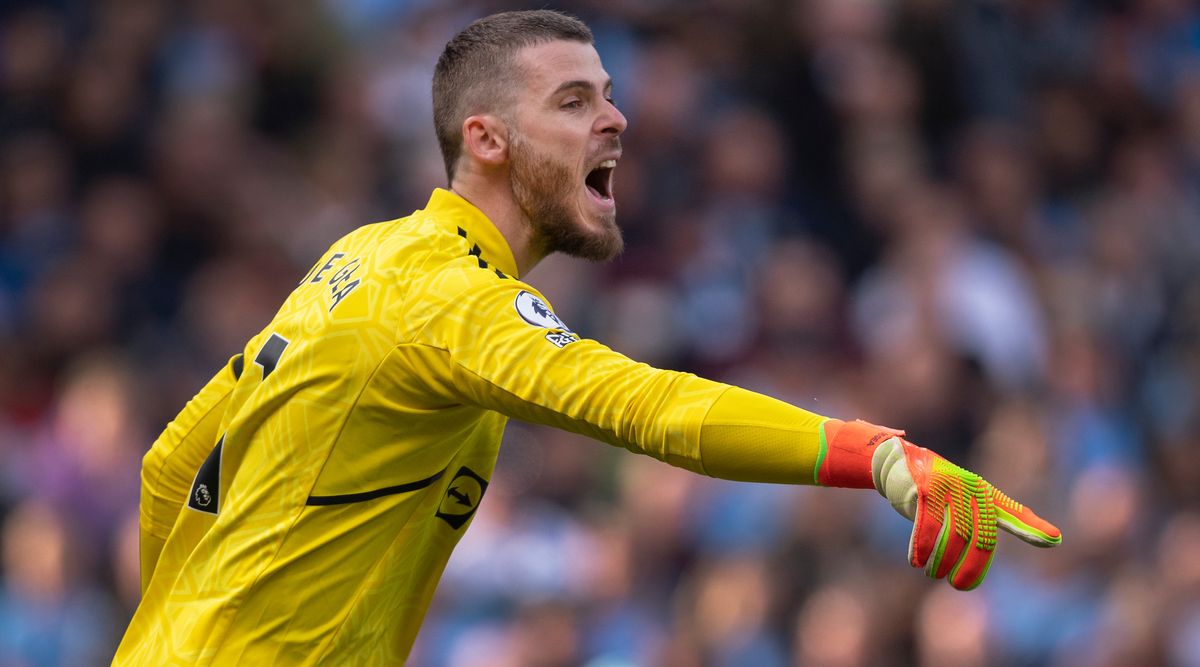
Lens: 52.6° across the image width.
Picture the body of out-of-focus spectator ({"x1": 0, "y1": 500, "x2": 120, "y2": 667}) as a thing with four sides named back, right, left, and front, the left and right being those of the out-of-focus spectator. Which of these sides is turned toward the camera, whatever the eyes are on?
front

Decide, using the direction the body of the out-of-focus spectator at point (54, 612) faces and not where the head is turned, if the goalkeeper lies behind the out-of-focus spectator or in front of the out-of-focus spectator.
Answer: in front

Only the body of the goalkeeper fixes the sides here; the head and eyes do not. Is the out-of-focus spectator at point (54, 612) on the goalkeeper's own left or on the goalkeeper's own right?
on the goalkeeper's own left

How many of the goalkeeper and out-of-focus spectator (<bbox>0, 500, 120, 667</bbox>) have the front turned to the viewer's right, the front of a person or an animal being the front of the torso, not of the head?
1

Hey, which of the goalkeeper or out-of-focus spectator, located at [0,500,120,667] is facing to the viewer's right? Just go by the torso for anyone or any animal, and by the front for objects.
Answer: the goalkeeper

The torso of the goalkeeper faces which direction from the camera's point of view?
to the viewer's right

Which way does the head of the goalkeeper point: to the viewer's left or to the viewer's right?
to the viewer's right
